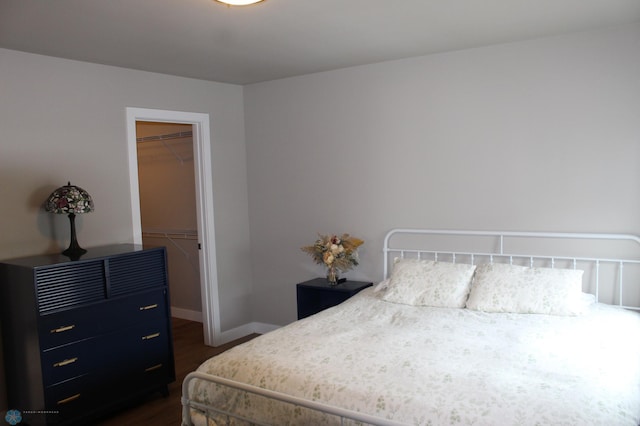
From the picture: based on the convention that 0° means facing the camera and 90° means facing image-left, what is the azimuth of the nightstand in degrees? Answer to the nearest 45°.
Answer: approximately 45°

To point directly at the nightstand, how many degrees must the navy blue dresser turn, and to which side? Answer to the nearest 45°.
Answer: approximately 45° to its left

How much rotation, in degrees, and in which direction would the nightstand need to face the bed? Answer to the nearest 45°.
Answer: approximately 90° to its left

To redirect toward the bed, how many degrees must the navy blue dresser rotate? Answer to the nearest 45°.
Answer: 0° — it already faces it

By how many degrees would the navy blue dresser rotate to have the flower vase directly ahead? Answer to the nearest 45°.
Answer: approximately 45° to its left

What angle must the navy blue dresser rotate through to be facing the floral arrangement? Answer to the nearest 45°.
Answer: approximately 45° to its left

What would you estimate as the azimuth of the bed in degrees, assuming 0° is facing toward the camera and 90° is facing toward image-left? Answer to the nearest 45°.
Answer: approximately 45°

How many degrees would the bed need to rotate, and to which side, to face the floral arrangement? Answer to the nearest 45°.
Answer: approximately 90° to its right

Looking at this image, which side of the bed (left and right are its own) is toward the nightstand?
right
